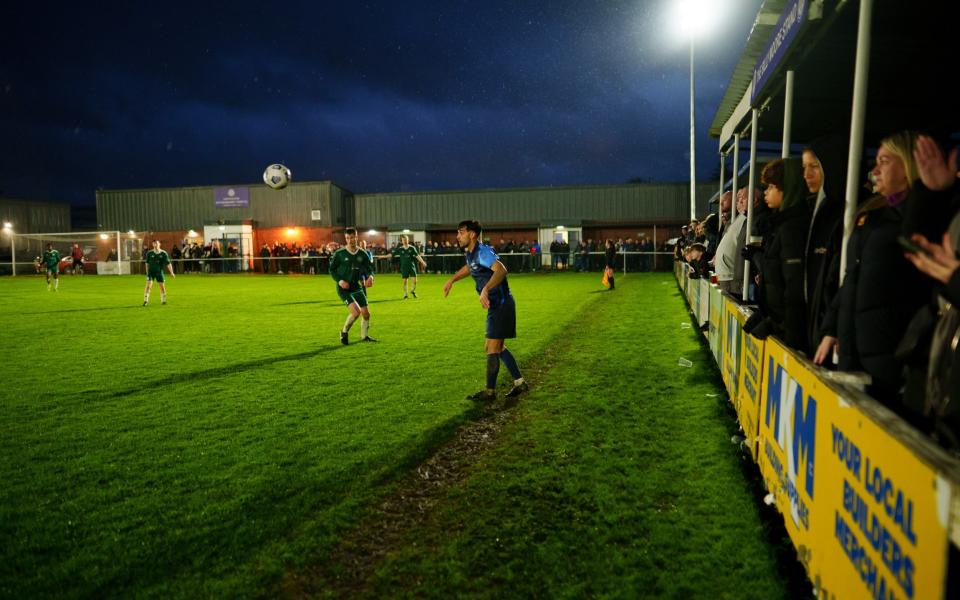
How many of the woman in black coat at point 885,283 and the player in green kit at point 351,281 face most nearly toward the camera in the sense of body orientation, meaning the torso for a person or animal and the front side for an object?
1

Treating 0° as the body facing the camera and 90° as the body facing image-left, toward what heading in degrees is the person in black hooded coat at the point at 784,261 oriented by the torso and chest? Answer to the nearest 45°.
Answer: approximately 90°

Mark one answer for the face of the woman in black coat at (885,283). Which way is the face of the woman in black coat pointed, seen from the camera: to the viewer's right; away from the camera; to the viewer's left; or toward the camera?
to the viewer's left

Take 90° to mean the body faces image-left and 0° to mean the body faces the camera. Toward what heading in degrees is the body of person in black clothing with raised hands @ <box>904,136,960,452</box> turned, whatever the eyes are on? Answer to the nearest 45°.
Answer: approximately 90°

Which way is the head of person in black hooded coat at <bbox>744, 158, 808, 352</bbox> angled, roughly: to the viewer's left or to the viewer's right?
to the viewer's left

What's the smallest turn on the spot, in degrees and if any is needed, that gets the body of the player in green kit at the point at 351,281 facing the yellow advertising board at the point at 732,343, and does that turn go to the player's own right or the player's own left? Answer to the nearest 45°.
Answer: approximately 45° to the player's own left

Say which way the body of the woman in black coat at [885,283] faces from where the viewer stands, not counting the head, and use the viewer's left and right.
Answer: facing to the left of the viewer

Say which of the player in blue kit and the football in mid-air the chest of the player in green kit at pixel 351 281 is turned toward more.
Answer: the player in blue kit

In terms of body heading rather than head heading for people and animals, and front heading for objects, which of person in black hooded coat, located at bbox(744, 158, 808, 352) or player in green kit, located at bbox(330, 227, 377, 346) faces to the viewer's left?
the person in black hooded coat

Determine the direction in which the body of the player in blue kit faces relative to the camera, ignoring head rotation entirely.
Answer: to the viewer's left
